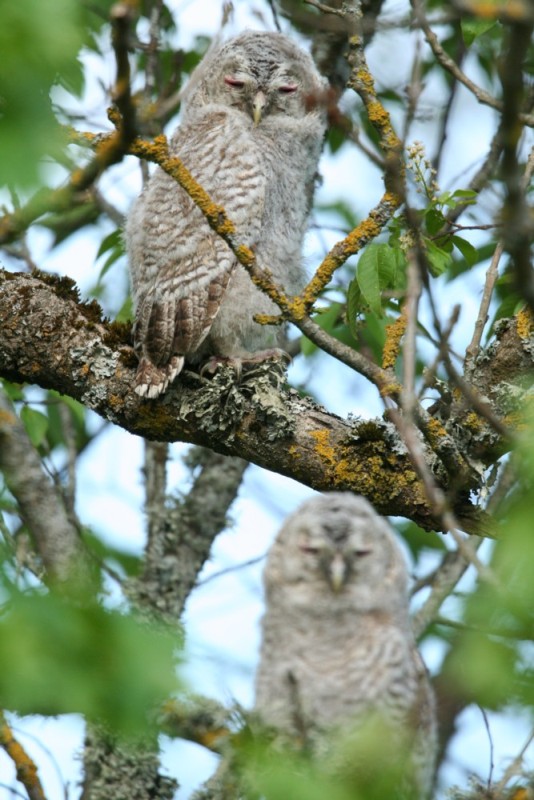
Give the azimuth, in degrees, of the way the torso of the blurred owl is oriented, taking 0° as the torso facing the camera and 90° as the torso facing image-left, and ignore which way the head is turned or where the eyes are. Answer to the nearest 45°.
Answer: approximately 0°

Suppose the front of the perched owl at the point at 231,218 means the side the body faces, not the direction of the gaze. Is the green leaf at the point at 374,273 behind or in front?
in front

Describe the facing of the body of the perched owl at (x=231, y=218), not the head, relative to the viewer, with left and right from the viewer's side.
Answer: facing the viewer and to the right of the viewer

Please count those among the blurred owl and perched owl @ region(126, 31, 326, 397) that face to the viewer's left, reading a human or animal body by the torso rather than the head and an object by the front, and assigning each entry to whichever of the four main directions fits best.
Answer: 0
